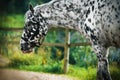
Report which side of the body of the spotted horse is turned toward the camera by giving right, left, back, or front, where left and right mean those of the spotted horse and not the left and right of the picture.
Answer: left
